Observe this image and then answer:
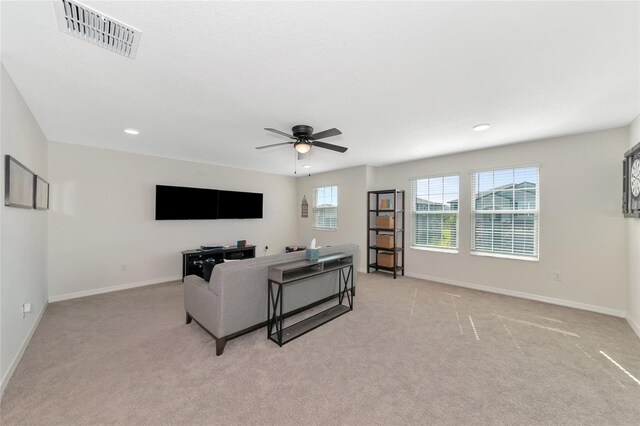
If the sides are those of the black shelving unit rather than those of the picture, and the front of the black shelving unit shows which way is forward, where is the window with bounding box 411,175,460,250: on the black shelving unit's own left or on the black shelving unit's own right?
on the black shelving unit's own left

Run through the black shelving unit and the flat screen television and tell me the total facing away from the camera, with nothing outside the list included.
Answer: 0

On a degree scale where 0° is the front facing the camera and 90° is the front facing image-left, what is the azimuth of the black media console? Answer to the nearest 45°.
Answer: approximately 315°

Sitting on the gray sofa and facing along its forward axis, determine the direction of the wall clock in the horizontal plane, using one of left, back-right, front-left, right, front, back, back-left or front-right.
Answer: back-right

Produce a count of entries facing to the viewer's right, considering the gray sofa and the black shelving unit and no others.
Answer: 0

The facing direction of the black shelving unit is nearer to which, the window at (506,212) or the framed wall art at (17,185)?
the framed wall art

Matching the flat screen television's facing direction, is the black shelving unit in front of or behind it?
in front

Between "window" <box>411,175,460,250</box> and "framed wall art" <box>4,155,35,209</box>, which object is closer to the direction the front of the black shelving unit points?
the framed wall art

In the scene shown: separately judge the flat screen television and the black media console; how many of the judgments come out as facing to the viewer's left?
0

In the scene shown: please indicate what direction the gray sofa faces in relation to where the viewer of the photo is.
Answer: facing away from the viewer and to the left of the viewer

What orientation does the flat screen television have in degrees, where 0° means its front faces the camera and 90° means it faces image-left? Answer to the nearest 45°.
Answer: approximately 315°
